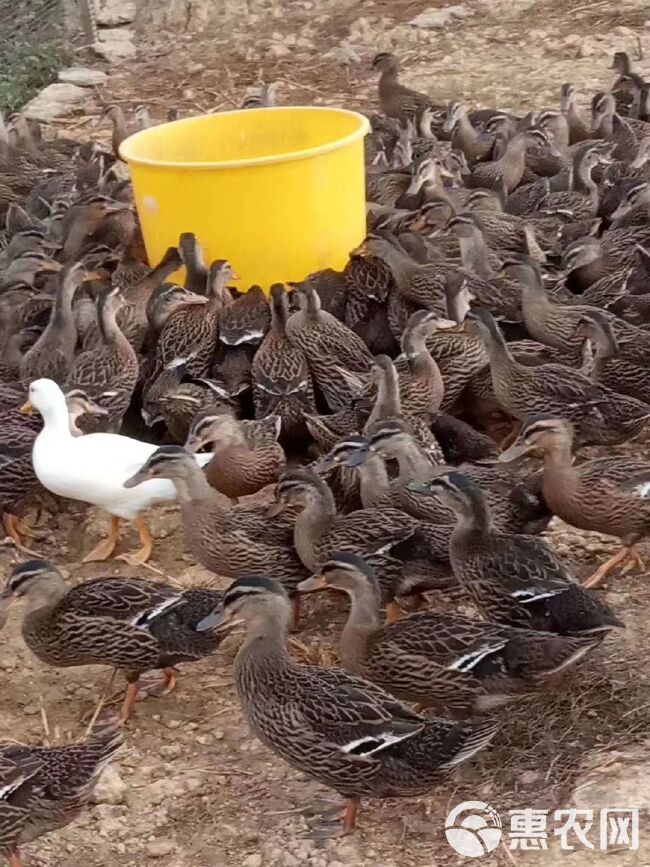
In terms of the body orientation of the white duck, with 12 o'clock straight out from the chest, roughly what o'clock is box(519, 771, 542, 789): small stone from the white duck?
The small stone is roughly at 8 o'clock from the white duck.

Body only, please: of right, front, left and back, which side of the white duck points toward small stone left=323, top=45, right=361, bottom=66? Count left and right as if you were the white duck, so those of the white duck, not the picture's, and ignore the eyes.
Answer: right

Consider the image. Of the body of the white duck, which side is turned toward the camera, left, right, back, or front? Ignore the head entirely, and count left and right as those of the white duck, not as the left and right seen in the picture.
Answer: left

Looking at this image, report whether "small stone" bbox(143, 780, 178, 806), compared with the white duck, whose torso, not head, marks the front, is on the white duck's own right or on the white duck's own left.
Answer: on the white duck's own left

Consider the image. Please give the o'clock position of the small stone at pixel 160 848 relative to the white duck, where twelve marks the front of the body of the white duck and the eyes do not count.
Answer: The small stone is roughly at 9 o'clock from the white duck.

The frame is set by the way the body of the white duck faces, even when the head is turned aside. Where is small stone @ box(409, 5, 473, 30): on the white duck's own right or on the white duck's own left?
on the white duck's own right

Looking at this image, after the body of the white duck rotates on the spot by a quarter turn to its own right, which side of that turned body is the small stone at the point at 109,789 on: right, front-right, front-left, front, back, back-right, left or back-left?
back

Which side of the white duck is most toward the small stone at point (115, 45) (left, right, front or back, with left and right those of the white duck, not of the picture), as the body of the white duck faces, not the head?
right

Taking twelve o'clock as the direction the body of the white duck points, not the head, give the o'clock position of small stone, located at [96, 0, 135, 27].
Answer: The small stone is roughly at 3 o'clock from the white duck.

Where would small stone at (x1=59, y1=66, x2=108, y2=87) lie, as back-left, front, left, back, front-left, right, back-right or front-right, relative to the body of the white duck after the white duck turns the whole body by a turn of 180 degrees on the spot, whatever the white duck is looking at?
left
